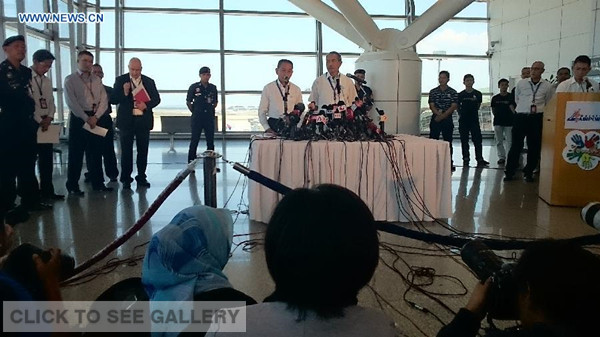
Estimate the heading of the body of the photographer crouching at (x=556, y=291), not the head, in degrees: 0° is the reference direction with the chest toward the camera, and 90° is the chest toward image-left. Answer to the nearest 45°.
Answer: approximately 135°

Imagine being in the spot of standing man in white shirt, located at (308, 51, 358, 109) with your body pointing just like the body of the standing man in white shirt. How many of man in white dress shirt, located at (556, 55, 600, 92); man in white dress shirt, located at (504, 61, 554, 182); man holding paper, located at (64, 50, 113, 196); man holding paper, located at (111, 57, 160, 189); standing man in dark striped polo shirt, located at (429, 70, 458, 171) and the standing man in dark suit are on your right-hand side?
3

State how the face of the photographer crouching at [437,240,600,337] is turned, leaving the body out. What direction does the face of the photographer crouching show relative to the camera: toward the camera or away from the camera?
away from the camera

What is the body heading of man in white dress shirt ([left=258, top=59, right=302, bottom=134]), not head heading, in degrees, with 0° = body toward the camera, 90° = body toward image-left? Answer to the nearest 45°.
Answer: approximately 315°

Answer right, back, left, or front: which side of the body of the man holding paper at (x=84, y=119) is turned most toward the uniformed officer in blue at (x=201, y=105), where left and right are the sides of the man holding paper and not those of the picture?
left

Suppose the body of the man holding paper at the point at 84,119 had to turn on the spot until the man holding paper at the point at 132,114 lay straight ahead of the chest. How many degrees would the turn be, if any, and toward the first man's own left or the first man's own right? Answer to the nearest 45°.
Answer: approximately 90° to the first man's own left

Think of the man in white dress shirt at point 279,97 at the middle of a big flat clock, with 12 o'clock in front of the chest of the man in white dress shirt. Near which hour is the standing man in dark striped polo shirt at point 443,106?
The standing man in dark striped polo shirt is roughly at 9 o'clock from the man in white dress shirt.
